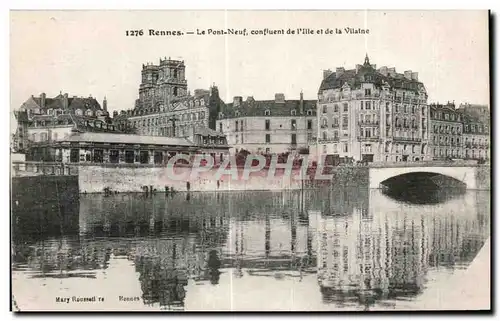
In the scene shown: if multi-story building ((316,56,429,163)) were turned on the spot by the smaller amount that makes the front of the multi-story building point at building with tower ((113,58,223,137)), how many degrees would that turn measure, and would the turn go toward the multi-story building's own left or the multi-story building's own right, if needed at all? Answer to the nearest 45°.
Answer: approximately 90° to the multi-story building's own right

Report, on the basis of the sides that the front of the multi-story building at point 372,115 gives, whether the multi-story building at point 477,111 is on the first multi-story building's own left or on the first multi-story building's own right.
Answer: on the first multi-story building's own left

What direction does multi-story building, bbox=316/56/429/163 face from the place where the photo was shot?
facing the viewer
